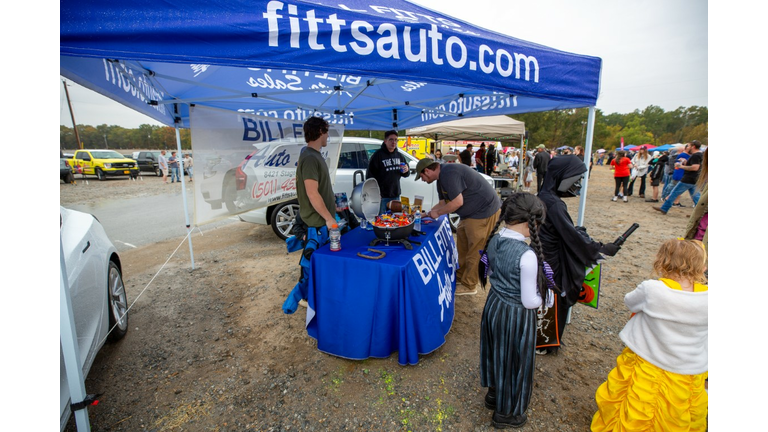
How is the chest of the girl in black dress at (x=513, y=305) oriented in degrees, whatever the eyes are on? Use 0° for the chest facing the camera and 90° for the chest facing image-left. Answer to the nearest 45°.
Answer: approximately 225°

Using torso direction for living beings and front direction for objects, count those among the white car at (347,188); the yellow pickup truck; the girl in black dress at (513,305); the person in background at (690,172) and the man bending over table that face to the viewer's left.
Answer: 2

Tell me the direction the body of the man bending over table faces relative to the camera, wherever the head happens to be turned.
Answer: to the viewer's left

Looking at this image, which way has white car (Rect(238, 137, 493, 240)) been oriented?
to the viewer's right

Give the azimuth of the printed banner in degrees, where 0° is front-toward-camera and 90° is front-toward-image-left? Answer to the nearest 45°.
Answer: approximately 315°

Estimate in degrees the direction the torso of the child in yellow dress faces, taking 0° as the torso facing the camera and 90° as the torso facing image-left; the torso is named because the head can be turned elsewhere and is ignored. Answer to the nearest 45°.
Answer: approximately 180°

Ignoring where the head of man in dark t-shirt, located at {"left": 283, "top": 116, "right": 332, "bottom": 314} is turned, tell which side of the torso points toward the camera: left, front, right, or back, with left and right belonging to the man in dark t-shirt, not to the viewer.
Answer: right
